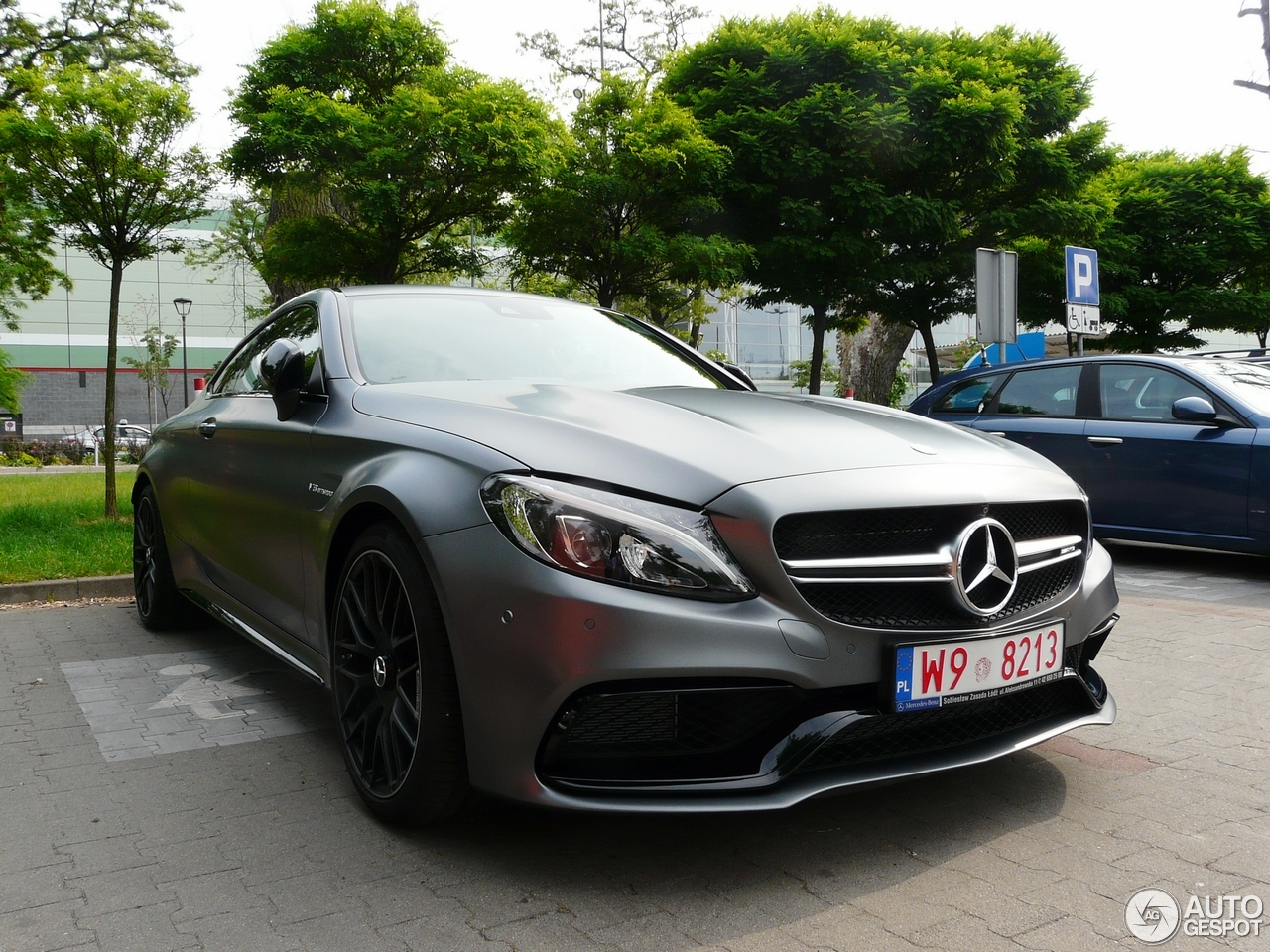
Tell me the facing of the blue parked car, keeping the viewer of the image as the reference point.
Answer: facing the viewer and to the right of the viewer

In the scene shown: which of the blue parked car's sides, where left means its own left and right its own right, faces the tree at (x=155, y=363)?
back

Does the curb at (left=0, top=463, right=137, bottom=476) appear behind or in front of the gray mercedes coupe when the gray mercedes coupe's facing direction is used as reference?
behind

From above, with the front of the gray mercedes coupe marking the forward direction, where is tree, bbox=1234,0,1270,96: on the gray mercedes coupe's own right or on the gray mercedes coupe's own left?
on the gray mercedes coupe's own left

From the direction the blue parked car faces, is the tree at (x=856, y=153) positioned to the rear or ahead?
to the rear

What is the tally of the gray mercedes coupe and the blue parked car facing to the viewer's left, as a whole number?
0

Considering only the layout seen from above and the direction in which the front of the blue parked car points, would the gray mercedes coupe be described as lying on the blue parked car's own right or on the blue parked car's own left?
on the blue parked car's own right
